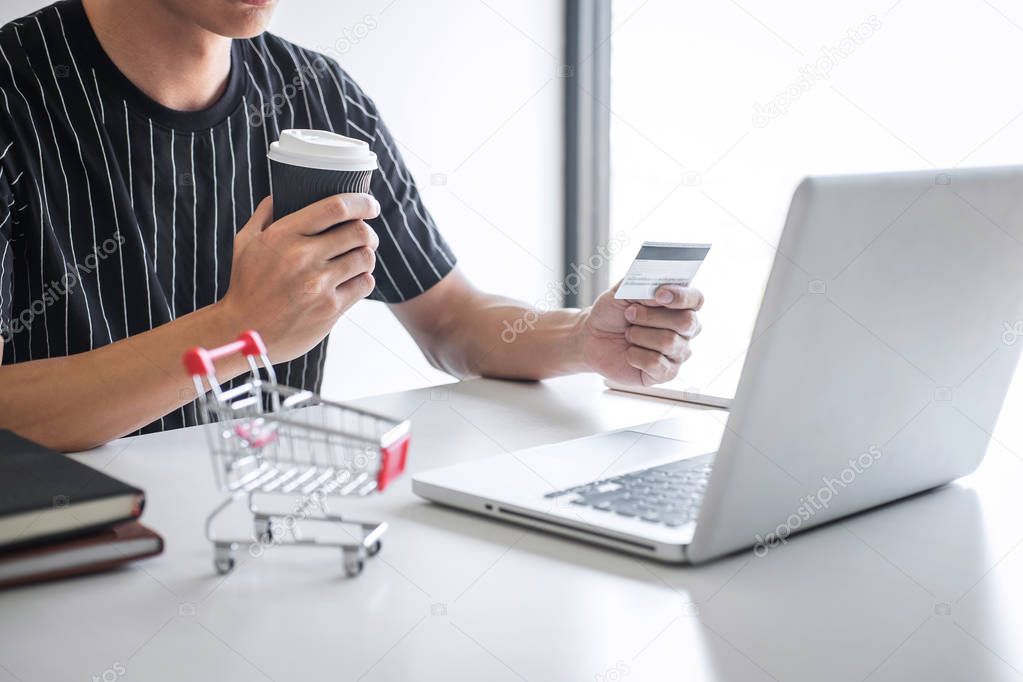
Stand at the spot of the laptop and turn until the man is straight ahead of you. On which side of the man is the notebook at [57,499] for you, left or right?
left

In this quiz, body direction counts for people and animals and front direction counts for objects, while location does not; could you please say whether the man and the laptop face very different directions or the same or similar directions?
very different directions

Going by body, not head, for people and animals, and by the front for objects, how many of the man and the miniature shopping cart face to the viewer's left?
0

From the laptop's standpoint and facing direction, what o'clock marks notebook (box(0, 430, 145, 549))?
The notebook is roughly at 10 o'clock from the laptop.

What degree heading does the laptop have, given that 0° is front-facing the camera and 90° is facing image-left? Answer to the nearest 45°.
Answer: approximately 135°

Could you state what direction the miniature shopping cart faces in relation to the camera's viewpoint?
facing the viewer and to the right of the viewer

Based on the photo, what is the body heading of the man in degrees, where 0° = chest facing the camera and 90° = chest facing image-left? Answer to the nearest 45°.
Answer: approximately 315°
